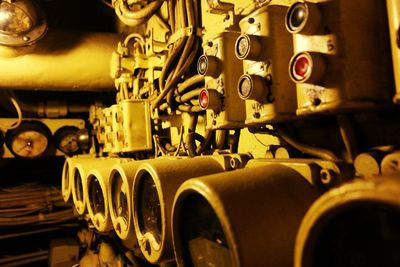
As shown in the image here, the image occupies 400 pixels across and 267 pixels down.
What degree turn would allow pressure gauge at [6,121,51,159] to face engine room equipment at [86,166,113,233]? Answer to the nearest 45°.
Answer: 0° — it already faces it

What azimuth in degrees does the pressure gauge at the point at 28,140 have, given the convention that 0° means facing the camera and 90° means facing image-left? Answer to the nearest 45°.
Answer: approximately 0°

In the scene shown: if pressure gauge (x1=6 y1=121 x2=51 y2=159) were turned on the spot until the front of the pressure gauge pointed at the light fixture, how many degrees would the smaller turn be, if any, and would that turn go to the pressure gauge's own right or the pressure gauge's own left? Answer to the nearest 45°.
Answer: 0° — it already faces it

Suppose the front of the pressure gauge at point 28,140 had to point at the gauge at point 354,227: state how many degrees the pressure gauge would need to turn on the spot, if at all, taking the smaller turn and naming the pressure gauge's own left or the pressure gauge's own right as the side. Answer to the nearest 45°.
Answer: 0° — it already faces it
